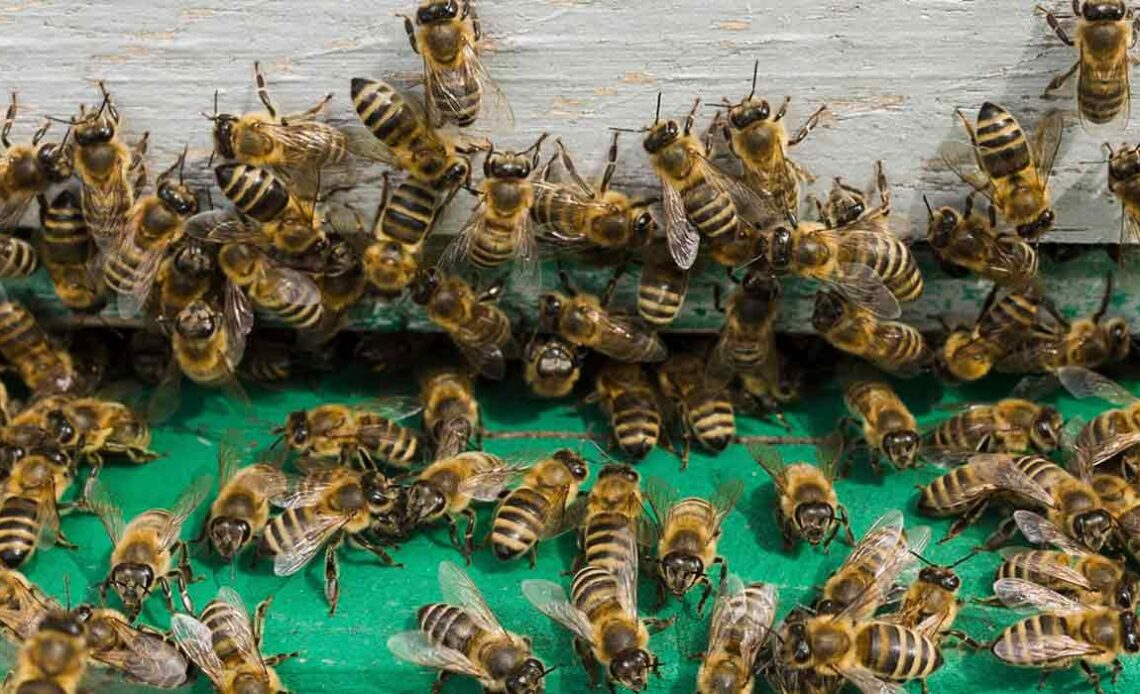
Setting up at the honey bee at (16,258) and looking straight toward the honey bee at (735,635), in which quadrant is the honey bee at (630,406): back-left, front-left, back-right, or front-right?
front-left

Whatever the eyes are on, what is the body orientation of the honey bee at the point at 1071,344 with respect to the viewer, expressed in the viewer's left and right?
facing to the right of the viewer

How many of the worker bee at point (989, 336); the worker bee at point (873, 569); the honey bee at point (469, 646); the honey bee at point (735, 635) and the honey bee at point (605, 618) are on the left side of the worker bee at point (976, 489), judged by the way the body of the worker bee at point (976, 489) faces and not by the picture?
1

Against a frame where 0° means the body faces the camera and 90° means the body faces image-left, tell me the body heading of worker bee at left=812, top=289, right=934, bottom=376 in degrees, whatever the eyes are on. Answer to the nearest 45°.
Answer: approximately 135°

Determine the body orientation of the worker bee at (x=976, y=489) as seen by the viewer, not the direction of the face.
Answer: to the viewer's right

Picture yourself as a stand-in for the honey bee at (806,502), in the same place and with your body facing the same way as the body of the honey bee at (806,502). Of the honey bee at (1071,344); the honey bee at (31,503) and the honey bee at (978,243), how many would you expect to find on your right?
1

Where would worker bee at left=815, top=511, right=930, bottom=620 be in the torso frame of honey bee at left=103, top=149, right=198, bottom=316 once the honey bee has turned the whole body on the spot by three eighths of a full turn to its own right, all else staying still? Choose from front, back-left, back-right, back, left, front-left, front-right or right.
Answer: front-left

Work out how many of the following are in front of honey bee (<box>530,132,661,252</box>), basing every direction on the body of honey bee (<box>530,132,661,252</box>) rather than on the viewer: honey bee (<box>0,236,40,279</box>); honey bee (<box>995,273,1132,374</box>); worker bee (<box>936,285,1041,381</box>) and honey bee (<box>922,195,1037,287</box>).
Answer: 3

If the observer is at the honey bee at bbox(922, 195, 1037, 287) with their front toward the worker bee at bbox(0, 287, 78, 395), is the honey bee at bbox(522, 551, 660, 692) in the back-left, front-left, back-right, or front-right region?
front-left

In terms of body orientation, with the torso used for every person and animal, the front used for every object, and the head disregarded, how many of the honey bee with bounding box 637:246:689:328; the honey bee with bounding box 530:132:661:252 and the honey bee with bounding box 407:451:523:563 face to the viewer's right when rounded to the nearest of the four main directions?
1

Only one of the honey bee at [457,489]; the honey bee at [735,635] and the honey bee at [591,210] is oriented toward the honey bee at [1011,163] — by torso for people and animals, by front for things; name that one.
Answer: the honey bee at [591,210]

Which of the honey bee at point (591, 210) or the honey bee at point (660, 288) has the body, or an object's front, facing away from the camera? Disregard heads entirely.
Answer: the honey bee at point (660, 288)

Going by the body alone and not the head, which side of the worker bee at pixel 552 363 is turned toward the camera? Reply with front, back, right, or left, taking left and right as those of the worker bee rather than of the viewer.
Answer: front

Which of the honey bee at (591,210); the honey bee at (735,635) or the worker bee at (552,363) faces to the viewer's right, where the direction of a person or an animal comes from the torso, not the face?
the honey bee at (591,210)

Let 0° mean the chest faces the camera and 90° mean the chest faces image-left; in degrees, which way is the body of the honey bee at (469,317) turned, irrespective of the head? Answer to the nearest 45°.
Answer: approximately 135°

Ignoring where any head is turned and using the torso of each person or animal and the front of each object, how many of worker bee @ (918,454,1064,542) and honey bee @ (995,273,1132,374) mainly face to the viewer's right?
2

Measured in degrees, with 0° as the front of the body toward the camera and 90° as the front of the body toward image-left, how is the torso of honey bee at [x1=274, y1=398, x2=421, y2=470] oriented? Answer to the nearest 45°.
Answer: approximately 90°
